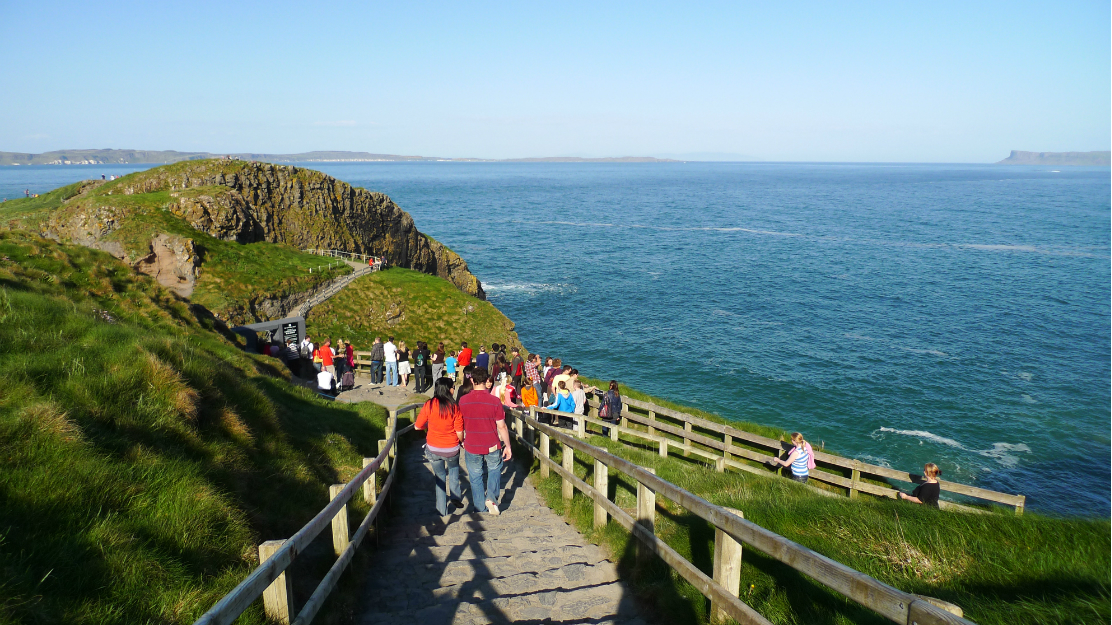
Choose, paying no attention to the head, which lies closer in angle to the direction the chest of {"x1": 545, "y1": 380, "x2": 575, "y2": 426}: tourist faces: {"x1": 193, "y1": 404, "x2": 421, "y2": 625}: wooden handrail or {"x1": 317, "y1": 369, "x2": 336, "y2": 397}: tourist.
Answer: the tourist

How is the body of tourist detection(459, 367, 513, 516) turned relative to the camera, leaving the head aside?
away from the camera

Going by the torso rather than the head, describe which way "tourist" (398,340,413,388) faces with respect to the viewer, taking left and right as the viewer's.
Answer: facing away from the viewer

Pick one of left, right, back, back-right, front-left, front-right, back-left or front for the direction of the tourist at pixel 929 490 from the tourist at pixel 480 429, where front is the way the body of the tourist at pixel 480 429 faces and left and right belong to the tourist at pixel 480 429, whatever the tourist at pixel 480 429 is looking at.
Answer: right

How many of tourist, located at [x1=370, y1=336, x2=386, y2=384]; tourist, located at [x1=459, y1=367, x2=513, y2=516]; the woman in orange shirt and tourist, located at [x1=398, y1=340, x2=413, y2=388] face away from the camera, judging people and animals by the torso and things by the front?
4

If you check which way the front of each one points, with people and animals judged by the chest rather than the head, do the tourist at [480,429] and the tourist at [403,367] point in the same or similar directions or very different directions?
same or similar directions

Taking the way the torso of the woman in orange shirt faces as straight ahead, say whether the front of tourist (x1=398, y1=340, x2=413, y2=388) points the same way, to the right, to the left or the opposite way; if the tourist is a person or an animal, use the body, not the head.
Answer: the same way

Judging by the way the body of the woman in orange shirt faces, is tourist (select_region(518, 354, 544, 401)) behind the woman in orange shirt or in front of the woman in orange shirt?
in front

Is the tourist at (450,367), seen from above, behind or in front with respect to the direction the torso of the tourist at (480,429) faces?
in front

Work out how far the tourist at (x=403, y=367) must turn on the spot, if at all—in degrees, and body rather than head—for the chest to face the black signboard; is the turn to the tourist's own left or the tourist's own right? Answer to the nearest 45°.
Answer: approximately 45° to the tourist's own left

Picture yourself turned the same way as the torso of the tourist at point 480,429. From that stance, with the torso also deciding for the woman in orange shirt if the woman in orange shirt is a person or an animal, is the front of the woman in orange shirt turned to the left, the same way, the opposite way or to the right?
the same way

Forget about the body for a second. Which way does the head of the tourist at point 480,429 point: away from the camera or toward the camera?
away from the camera

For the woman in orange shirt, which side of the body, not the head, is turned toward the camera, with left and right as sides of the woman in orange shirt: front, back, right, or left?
back

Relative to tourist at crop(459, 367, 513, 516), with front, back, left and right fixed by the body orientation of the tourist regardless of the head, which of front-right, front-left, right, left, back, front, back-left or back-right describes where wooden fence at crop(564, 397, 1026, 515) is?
front-right
